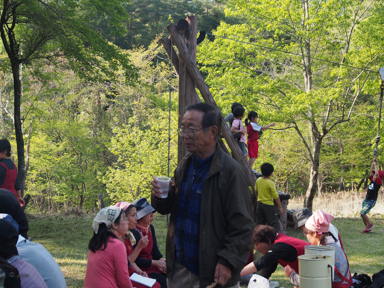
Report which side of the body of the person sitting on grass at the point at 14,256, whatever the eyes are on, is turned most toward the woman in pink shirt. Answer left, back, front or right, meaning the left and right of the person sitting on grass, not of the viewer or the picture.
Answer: right

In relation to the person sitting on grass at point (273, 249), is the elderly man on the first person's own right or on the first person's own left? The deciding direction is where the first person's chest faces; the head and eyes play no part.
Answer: on the first person's own left

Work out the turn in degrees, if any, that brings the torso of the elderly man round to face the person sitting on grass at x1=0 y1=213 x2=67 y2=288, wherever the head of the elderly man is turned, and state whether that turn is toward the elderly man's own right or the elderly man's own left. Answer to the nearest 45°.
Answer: approximately 45° to the elderly man's own right

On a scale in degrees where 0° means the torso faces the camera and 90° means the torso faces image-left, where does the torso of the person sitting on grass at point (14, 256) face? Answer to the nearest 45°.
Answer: approximately 135°

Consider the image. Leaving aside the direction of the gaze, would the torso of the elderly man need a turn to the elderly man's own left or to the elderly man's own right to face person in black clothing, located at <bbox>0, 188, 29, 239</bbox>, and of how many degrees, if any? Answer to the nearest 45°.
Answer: approximately 90° to the elderly man's own right

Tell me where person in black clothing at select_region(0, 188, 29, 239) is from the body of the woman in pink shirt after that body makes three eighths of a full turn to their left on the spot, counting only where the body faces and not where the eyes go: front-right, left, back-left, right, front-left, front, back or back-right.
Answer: front-right

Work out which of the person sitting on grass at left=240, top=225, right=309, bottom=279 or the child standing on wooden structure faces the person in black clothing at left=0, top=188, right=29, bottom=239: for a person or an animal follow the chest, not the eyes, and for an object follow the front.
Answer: the person sitting on grass

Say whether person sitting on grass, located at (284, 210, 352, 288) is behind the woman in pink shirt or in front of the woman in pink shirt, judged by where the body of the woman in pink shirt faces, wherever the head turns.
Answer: in front

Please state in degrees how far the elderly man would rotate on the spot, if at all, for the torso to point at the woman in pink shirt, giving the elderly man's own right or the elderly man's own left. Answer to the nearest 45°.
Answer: approximately 90° to the elderly man's own right

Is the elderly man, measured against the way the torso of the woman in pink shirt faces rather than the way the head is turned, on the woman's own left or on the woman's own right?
on the woman's own right
